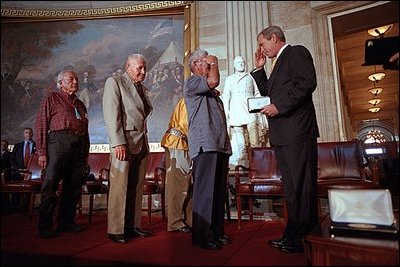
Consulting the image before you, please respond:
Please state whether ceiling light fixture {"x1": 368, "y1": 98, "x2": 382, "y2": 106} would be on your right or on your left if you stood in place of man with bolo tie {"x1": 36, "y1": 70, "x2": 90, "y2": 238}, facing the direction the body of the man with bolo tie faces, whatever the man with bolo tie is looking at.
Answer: on your left

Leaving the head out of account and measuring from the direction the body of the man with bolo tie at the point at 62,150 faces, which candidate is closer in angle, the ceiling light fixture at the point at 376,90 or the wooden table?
the wooden table

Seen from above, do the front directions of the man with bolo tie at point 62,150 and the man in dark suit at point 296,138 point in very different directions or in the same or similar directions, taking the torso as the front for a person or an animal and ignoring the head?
very different directions

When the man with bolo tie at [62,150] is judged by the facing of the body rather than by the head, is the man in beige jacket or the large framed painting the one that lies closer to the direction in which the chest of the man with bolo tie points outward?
the man in beige jacket

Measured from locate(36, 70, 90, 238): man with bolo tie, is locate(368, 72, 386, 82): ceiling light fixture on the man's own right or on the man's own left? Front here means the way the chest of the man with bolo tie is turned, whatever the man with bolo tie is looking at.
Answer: on the man's own left

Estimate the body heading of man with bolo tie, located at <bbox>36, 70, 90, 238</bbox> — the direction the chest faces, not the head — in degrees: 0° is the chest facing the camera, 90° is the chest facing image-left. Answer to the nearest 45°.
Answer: approximately 315°

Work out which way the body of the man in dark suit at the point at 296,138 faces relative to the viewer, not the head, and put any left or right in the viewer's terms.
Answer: facing to the left of the viewer

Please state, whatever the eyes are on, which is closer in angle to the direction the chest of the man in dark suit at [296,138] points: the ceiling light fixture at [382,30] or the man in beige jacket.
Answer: the man in beige jacket

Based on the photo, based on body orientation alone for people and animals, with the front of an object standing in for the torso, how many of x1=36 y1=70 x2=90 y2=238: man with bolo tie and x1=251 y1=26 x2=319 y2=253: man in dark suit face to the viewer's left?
1
